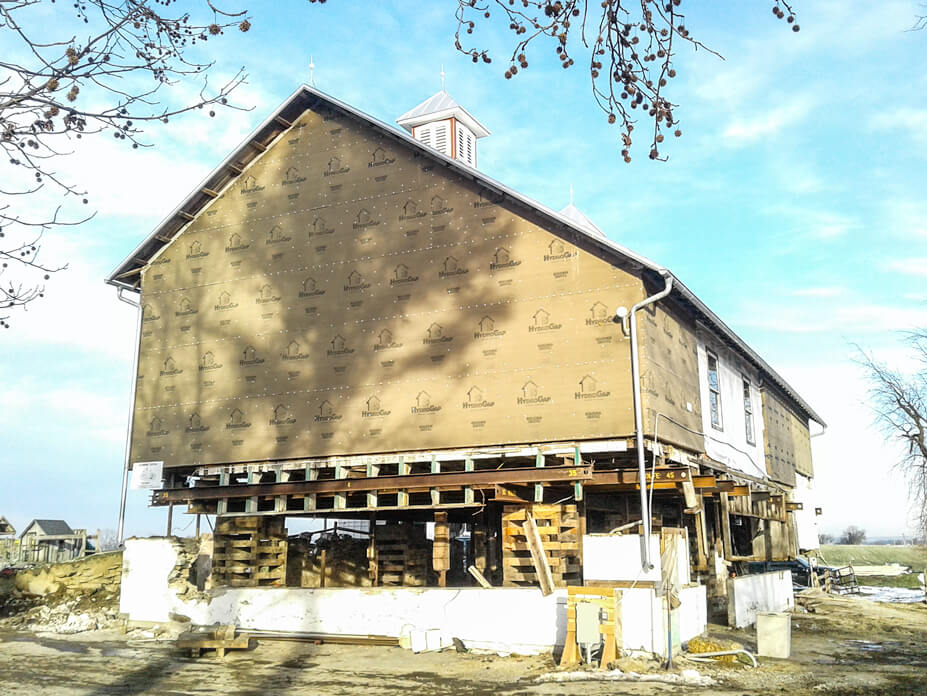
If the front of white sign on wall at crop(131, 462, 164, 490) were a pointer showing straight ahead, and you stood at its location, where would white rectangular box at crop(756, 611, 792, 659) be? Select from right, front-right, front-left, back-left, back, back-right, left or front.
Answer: front-left

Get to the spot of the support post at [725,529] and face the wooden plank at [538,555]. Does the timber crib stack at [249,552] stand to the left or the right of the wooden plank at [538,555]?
right

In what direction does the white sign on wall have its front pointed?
toward the camera

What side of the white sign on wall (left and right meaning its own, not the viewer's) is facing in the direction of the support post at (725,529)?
left

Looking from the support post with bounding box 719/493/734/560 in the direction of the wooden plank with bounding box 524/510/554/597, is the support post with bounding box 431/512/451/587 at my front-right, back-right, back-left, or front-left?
front-right

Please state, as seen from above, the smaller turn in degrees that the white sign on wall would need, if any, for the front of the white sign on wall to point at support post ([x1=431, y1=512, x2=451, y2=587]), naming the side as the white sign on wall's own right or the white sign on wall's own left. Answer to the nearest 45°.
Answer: approximately 45° to the white sign on wall's own left

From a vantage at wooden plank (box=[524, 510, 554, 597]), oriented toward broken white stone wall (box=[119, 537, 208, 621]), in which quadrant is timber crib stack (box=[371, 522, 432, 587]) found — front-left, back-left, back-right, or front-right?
front-right

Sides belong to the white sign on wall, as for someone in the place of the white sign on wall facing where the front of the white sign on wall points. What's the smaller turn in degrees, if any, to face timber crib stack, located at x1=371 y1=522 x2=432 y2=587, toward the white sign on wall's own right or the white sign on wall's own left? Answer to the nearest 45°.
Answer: approximately 90° to the white sign on wall's own left

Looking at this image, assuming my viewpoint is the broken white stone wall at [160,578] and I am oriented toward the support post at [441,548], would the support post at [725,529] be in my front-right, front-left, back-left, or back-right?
front-left
